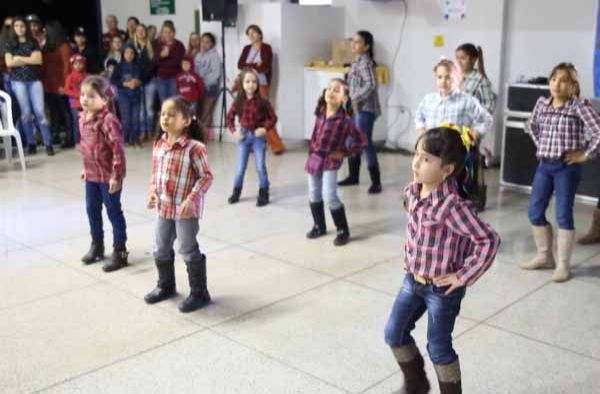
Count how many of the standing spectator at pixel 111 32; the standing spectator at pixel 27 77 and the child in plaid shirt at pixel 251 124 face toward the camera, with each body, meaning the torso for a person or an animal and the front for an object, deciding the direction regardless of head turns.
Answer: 3

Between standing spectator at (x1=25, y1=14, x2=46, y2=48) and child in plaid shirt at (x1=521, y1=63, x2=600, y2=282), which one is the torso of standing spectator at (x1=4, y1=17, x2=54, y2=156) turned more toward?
the child in plaid shirt

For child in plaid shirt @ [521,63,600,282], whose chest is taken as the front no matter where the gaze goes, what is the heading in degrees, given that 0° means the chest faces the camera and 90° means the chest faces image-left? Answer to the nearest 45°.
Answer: approximately 45°

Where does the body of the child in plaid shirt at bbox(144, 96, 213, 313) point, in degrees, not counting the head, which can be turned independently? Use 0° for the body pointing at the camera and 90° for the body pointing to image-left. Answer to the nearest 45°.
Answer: approximately 45°

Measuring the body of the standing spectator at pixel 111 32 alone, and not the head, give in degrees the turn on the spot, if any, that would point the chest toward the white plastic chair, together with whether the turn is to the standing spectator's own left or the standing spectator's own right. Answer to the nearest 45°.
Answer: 0° — they already face it

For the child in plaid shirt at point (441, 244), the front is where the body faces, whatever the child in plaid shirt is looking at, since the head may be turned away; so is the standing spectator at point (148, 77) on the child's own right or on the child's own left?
on the child's own right

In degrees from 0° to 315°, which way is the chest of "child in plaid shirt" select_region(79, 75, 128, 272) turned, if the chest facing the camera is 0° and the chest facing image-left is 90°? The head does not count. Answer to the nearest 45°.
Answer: approximately 45°

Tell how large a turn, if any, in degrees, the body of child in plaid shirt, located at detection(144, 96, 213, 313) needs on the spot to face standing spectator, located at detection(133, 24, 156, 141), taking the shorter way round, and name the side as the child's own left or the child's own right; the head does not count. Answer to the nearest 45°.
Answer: approximately 135° to the child's own right

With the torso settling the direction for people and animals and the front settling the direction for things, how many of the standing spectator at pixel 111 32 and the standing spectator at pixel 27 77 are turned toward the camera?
2

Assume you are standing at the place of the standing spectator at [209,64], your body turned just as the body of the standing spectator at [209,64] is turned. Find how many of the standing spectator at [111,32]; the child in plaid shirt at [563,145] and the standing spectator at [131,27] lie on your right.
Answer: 2

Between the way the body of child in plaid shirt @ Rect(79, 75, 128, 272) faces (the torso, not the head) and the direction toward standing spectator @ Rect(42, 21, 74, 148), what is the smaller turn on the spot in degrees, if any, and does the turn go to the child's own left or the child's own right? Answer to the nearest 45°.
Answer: approximately 135° to the child's own right

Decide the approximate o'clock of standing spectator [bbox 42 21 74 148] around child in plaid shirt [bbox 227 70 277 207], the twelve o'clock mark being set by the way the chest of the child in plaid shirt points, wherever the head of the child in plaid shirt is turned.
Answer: The standing spectator is roughly at 5 o'clock from the child in plaid shirt.
